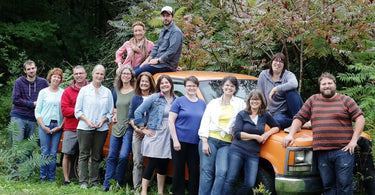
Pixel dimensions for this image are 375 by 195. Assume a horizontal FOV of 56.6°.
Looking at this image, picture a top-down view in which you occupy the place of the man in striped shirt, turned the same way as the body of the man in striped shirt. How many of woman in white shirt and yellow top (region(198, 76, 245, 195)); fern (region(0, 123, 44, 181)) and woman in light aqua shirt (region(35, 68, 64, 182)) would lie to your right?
3

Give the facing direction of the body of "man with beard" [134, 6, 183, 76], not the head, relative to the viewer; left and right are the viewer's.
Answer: facing the viewer and to the left of the viewer

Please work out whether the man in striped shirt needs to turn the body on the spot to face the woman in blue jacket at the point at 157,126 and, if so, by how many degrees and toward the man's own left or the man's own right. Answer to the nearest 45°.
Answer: approximately 90° to the man's own right

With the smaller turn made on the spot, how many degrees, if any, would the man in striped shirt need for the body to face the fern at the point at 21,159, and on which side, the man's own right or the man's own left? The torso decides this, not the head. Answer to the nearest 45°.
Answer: approximately 90° to the man's own right

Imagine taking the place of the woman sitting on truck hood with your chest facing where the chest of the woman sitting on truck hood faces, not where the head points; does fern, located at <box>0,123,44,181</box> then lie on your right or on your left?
on your right

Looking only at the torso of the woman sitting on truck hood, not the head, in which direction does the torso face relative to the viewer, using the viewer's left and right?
facing the viewer

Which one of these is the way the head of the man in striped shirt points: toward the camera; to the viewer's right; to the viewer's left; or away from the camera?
toward the camera

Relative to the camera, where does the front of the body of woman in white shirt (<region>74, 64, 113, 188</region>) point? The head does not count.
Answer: toward the camera

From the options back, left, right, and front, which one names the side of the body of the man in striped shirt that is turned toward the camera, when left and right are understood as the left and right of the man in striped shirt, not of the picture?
front

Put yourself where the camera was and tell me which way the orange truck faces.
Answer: facing the viewer and to the right of the viewer

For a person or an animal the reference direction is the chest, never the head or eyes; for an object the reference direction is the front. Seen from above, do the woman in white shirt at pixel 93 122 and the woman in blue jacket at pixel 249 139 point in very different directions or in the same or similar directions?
same or similar directions
